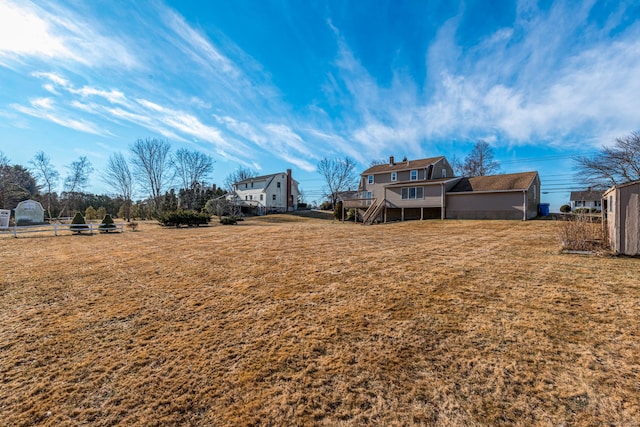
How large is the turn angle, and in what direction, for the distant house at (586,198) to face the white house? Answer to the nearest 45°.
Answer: approximately 45° to its right

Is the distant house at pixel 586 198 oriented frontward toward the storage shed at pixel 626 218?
yes

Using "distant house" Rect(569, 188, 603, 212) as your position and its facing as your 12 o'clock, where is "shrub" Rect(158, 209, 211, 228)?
The shrub is roughly at 1 o'clock from the distant house.

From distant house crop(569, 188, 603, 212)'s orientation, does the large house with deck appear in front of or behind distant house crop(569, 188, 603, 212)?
in front

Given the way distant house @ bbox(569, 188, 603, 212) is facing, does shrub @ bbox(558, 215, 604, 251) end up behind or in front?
in front

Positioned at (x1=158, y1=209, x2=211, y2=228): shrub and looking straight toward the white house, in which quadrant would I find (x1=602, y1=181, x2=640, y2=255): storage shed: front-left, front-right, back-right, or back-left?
back-right

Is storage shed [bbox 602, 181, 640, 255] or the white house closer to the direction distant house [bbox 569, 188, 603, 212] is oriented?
the storage shed

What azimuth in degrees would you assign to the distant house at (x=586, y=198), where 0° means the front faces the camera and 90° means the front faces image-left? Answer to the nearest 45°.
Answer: approximately 0°
